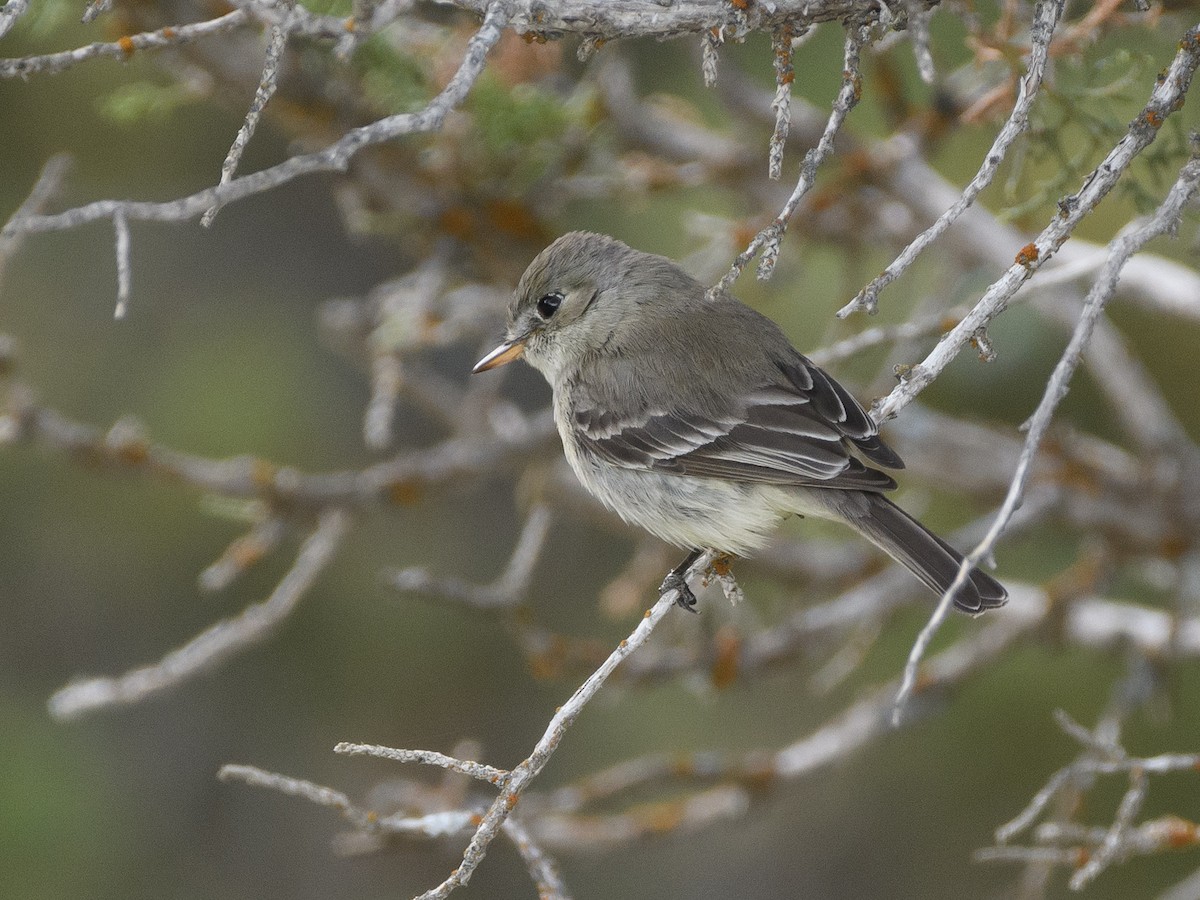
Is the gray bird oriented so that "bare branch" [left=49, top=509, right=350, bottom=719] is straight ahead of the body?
yes

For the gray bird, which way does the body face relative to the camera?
to the viewer's left

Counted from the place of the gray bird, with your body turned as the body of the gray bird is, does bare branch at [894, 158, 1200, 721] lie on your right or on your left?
on your left

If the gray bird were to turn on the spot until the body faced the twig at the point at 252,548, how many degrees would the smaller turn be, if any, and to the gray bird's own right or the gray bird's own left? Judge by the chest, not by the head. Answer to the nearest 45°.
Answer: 0° — it already faces it
